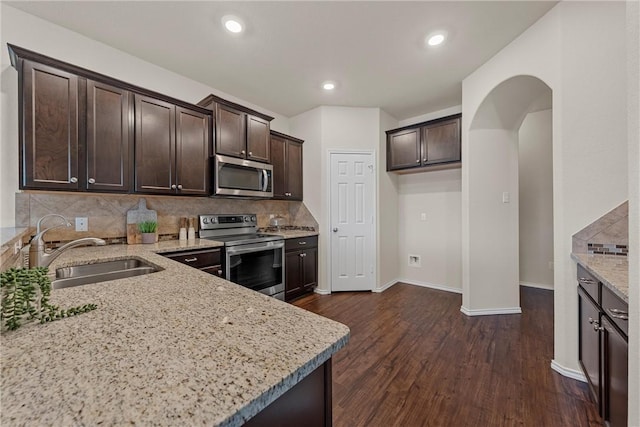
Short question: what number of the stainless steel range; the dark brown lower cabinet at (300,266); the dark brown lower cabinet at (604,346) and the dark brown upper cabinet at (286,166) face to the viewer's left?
1

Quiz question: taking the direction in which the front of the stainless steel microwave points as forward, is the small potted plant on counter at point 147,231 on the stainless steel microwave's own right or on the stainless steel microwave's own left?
on the stainless steel microwave's own right

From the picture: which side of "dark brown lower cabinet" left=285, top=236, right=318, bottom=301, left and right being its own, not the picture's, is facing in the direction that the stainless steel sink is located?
right

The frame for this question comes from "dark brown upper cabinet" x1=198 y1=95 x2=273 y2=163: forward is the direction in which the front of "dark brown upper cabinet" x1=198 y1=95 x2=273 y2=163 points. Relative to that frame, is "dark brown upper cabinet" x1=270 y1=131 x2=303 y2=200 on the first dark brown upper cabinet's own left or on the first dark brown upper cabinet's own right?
on the first dark brown upper cabinet's own left

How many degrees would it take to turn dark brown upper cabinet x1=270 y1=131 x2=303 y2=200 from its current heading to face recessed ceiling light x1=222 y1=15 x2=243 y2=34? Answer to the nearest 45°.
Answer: approximately 45° to its right

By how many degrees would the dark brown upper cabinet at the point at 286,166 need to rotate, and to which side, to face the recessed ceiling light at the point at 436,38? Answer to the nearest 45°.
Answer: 0° — it already faces it

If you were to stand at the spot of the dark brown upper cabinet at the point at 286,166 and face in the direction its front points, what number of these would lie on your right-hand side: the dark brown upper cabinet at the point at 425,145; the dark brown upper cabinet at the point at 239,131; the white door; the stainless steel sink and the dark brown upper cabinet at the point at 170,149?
3

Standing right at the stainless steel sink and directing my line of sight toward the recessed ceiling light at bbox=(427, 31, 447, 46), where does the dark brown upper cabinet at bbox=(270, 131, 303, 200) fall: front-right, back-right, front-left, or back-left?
front-left

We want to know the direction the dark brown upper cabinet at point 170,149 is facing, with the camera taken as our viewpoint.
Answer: facing the viewer and to the right of the viewer

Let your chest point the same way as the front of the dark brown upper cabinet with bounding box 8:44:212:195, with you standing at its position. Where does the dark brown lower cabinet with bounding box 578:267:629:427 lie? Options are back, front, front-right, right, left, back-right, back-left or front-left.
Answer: front

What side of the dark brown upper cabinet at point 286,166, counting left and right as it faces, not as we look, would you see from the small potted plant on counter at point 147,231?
right

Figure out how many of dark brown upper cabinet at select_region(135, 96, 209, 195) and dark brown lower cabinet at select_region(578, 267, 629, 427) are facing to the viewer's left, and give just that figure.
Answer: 1

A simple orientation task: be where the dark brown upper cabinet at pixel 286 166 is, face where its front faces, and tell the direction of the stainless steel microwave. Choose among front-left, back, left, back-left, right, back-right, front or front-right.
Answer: right

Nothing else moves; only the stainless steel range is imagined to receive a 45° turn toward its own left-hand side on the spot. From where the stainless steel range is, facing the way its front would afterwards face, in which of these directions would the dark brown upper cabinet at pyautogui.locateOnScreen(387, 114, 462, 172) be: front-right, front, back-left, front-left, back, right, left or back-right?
front

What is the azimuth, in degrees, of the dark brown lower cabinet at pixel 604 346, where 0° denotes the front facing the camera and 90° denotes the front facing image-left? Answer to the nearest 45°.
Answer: approximately 90°

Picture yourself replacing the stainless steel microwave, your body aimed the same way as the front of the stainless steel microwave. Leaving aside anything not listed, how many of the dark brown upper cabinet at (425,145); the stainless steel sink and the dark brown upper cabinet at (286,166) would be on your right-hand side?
1

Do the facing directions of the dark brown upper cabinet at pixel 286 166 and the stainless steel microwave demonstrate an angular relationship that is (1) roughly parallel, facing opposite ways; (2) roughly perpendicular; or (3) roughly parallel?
roughly parallel
